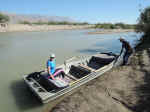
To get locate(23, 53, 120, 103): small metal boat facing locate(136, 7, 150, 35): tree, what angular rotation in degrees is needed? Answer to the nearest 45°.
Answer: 0° — it already faces it

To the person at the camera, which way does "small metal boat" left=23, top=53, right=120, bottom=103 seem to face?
facing away from the viewer and to the right of the viewer
